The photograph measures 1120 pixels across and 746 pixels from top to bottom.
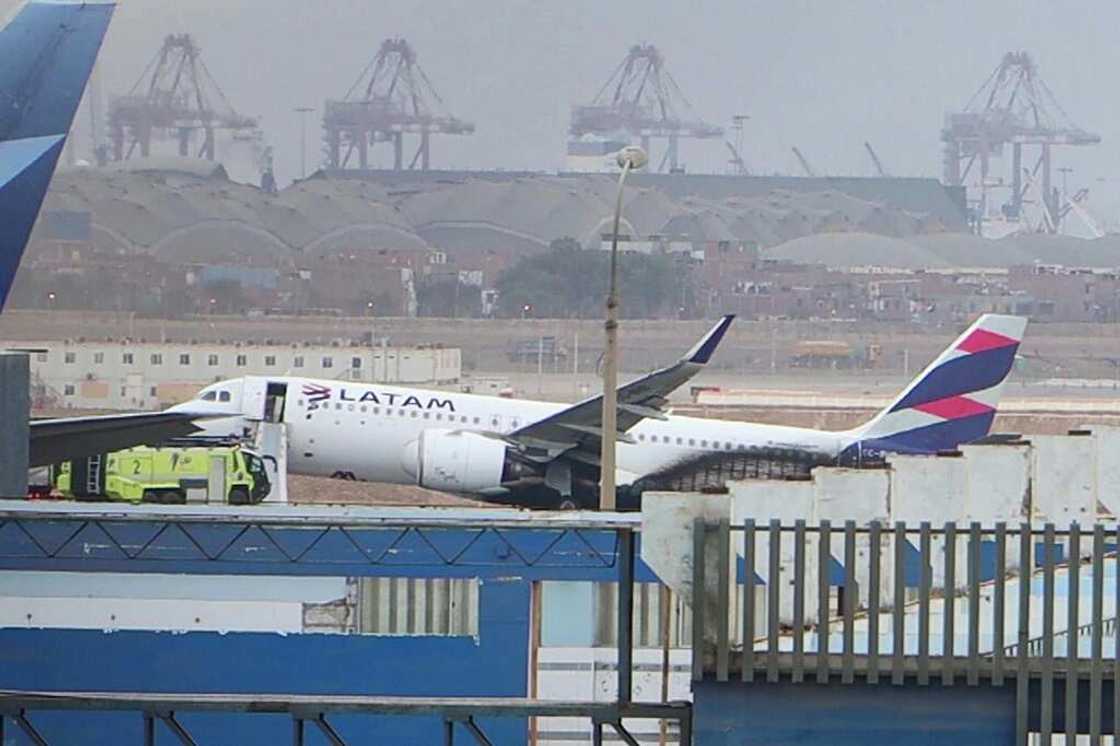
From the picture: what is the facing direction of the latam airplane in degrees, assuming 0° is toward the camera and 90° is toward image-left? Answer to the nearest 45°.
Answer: approximately 90°

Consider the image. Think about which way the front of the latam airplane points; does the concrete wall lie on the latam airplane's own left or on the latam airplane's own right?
on the latam airplane's own left

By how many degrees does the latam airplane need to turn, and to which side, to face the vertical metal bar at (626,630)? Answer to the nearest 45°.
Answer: approximately 90° to its left

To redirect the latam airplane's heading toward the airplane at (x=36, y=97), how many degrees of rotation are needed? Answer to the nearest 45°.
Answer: approximately 90° to its left

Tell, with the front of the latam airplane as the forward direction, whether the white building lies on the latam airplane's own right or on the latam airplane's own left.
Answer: on the latam airplane's own right

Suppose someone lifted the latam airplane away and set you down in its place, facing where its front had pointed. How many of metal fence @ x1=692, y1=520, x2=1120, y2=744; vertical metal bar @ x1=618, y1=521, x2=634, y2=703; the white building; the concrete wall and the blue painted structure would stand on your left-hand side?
4

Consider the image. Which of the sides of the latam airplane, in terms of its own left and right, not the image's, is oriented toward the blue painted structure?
left

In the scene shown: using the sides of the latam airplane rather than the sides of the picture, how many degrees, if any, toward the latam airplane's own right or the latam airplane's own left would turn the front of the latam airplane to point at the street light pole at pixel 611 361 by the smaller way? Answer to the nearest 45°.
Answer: approximately 90° to the latam airplane's own left

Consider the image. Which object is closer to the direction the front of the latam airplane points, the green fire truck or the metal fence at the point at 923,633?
the green fire truck

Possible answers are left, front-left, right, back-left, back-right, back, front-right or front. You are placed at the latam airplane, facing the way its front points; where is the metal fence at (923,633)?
left

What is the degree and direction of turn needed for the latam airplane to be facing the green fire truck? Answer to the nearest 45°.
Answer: approximately 45° to its left

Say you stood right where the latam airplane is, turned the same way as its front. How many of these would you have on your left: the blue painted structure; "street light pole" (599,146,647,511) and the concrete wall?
3

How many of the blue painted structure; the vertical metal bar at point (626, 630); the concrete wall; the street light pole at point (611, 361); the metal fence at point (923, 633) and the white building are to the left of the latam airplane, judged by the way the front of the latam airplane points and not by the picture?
5
